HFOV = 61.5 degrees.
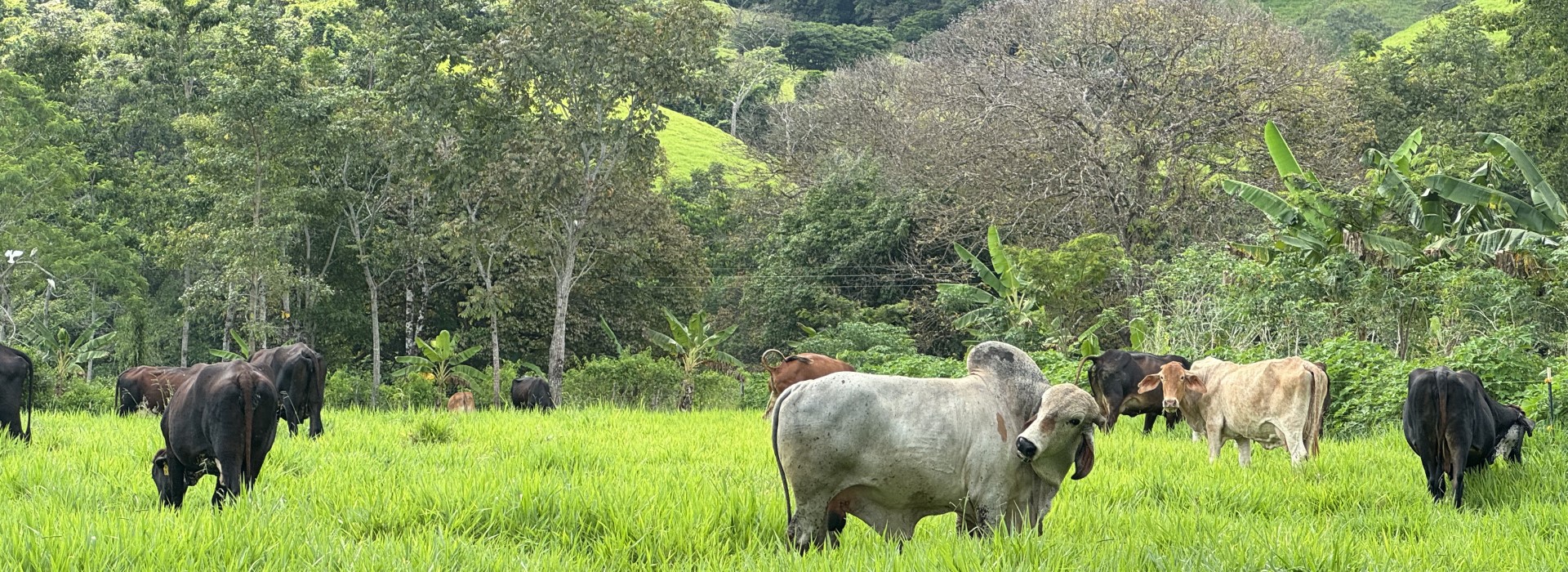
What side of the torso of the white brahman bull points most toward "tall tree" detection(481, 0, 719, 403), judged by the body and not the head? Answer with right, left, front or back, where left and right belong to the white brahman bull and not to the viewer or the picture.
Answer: left

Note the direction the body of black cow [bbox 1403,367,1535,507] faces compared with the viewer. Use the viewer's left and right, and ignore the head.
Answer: facing away from the viewer and to the right of the viewer

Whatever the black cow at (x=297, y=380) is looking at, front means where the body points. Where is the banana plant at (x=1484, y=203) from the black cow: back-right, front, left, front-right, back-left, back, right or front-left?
back-right

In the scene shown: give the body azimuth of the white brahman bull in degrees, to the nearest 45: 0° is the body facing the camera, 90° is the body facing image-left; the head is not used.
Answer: approximately 270°

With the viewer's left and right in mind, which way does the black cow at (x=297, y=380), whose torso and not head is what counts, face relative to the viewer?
facing away from the viewer and to the left of the viewer

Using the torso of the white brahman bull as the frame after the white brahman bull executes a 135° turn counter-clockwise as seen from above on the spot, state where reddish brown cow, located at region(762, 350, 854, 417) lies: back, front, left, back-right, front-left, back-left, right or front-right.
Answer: front-right

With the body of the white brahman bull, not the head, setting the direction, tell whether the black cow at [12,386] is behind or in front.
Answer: behind

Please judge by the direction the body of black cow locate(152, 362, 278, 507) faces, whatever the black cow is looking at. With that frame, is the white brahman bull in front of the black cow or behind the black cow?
behind

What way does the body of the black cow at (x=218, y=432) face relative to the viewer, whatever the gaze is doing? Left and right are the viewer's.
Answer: facing away from the viewer and to the left of the viewer

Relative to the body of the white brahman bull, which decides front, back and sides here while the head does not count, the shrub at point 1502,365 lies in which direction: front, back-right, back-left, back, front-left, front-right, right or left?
front-left
